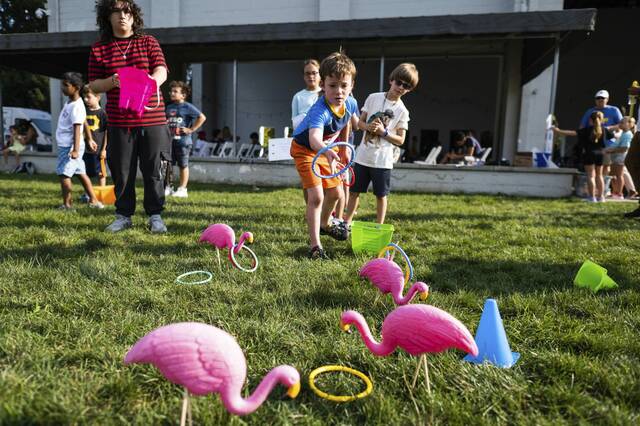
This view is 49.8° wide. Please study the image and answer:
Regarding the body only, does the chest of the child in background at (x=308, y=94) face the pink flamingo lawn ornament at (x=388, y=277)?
yes

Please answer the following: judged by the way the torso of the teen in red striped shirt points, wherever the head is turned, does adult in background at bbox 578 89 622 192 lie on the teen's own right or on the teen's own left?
on the teen's own left

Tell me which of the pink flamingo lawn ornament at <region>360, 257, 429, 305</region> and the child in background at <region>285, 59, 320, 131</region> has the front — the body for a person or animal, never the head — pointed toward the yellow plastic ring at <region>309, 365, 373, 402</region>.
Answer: the child in background

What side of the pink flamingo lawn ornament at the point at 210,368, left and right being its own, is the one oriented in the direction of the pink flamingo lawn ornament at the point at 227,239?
left

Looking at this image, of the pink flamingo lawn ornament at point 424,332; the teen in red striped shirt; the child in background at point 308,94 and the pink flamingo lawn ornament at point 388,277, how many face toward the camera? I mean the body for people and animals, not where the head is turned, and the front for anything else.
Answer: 2

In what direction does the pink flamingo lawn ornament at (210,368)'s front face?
to the viewer's right

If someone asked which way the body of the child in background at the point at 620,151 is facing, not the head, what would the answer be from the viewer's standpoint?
to the viewer's left

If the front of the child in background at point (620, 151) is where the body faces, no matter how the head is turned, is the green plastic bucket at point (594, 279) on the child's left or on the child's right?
on the child's left

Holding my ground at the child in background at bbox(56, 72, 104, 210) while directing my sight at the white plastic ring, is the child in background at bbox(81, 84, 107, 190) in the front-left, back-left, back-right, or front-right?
back-left

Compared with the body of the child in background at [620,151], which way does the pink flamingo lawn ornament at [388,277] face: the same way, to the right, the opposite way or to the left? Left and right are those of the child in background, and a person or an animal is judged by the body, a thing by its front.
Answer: the opposite way

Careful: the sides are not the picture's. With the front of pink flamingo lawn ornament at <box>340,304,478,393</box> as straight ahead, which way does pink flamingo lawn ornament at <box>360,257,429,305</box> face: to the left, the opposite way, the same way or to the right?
the opposite way

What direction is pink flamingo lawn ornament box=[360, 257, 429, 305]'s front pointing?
to the viewer's right

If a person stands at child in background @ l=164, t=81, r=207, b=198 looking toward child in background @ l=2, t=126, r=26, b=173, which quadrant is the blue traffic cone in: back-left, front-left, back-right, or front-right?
back-left

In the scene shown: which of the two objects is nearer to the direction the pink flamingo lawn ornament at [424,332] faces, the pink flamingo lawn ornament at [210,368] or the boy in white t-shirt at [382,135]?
the pink flamingo lawn ornament
